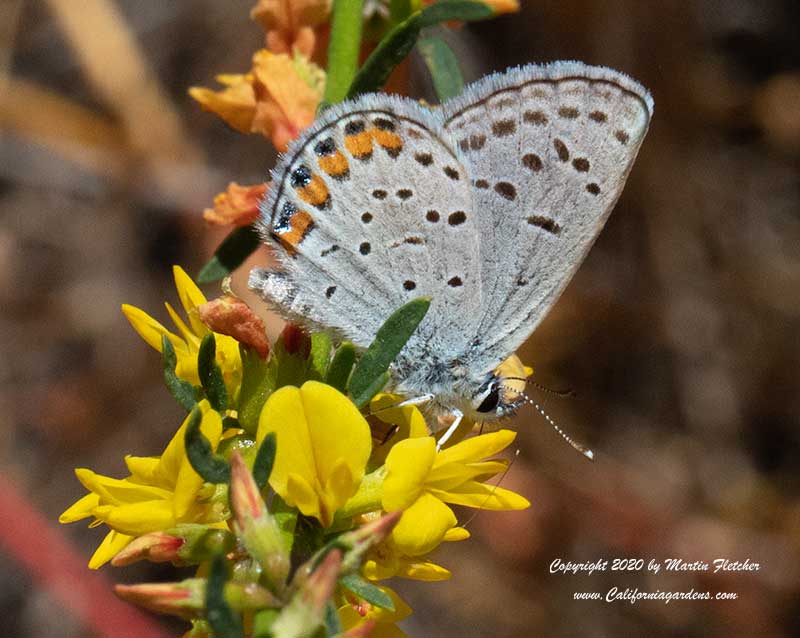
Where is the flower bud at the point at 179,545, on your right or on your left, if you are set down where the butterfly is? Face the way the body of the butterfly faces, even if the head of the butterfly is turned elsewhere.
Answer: on your right

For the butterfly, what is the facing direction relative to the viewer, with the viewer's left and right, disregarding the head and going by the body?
facing to the right of the viewer

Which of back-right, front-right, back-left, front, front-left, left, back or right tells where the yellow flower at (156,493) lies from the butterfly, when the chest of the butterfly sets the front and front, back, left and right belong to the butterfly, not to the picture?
back-right
